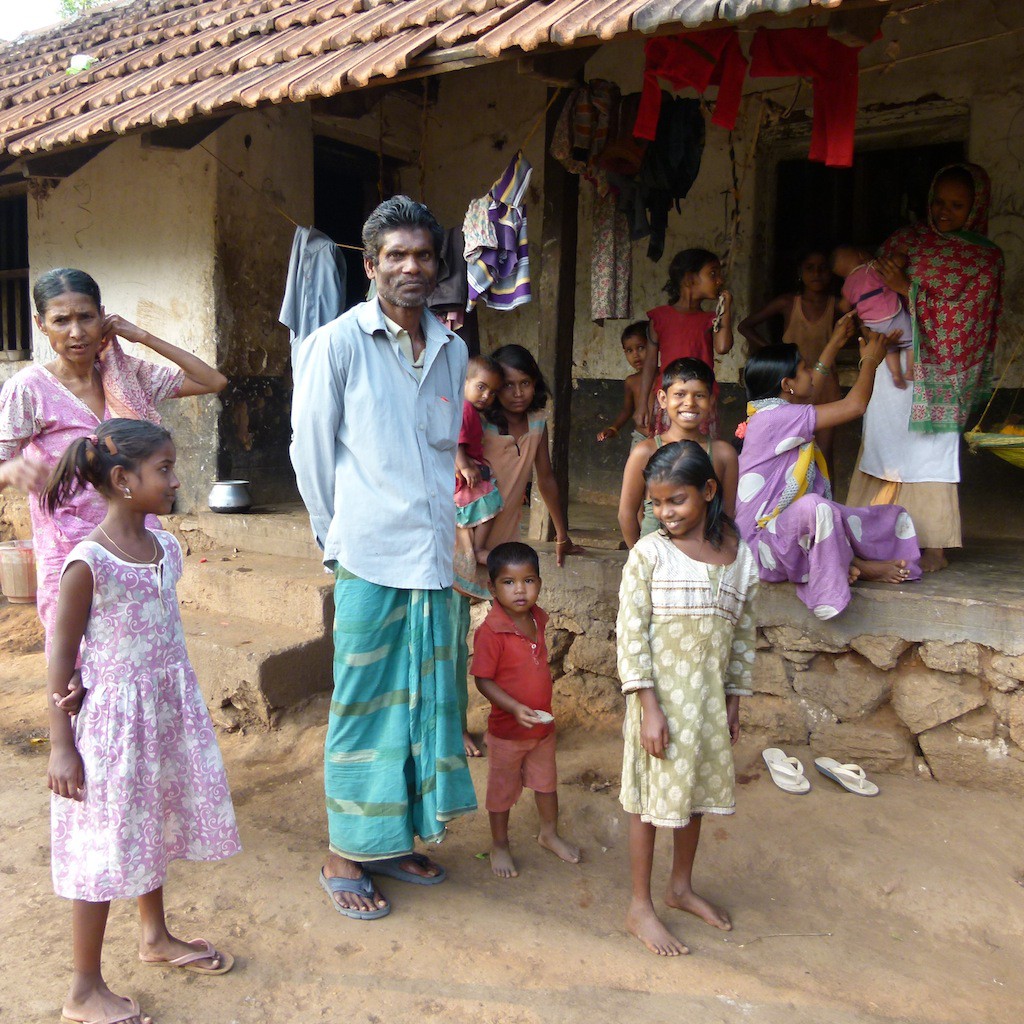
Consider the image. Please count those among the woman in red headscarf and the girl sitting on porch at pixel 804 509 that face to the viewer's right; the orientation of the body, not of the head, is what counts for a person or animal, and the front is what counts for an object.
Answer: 1

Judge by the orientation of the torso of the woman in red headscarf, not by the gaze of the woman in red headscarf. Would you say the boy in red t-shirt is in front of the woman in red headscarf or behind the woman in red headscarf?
in front

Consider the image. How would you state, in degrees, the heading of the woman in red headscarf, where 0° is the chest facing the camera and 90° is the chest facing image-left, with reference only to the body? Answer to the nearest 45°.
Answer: approximately 45°

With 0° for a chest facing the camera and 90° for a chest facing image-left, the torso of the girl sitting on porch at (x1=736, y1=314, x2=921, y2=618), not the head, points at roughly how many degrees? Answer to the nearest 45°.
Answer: approximately 270°

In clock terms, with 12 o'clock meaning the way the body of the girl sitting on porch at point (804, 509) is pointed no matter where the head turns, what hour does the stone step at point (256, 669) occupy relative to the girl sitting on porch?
The stone step is roughly at 6 o'clock from the girl sitting on porch.
